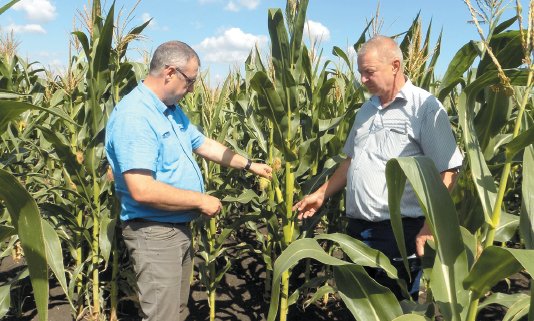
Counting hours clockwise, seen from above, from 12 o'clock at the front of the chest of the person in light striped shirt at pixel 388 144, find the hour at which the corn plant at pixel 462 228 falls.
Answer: The corn plant is roughly at 10 o'clock from the person in light striped shirt.

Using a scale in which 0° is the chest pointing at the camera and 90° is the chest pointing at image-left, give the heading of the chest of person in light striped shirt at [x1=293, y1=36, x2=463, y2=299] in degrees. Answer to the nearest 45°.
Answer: approximately 45°

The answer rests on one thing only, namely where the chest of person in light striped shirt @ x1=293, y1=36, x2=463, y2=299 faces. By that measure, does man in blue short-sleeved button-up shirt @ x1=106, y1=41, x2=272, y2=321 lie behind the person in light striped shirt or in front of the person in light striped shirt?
in front

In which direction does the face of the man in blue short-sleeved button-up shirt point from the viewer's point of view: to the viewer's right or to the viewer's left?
to the viewer's right
